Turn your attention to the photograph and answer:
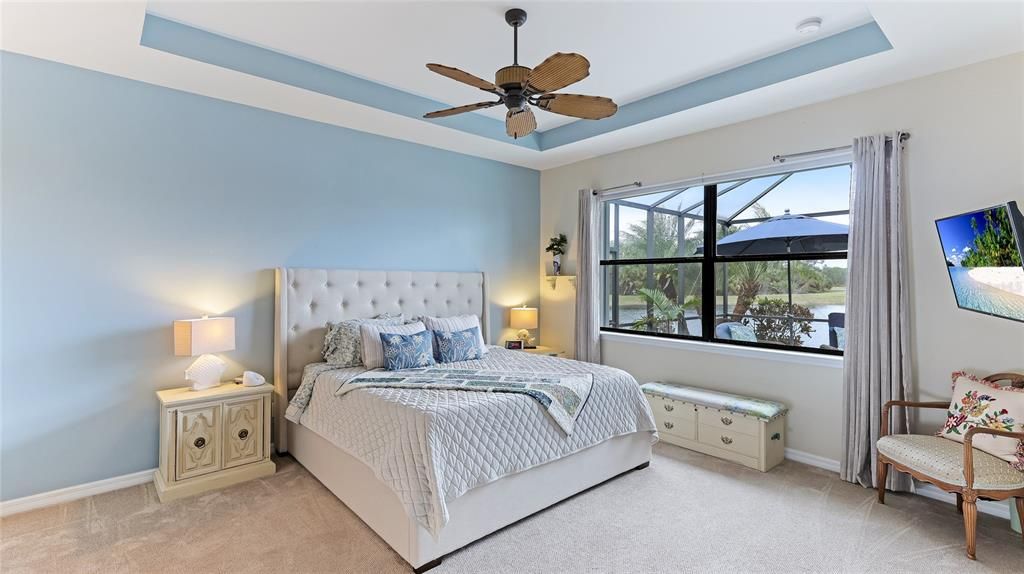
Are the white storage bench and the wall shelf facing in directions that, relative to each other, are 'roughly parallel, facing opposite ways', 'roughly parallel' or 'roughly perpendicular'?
roughly parallel

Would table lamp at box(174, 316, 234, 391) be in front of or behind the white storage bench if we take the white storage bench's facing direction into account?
in front

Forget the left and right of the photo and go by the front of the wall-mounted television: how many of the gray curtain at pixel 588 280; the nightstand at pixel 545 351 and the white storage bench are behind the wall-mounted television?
0

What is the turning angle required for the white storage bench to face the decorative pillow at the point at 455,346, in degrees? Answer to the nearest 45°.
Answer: approximately 45° to its right

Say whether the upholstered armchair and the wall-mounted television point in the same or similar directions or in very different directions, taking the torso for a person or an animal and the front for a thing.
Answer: same or similar directions

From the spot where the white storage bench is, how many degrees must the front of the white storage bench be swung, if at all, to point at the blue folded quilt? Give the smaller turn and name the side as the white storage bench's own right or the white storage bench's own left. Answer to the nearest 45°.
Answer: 0° — it already faces it

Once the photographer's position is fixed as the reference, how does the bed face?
facing the viewer and to the right of the viewer

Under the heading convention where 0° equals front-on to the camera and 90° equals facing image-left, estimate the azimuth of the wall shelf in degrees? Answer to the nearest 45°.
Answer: approximately 45°

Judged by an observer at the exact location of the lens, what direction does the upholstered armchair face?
facing the viewer and to the left of the viewer

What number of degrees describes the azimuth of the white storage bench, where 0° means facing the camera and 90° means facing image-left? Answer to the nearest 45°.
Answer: approximately 45°

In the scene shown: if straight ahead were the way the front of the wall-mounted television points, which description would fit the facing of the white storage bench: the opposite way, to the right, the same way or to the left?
the same way

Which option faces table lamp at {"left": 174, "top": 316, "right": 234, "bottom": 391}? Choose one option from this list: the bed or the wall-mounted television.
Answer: the wall-mounted television

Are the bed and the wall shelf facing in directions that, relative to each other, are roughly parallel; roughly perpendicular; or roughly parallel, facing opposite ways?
roughly perpendicular

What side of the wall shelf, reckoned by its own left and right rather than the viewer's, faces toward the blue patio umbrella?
left

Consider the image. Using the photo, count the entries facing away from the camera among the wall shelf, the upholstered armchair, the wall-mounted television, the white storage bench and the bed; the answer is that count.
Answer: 0

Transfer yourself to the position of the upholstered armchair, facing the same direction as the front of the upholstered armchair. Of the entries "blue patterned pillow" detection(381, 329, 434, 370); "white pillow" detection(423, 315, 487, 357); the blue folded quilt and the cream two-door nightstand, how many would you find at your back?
0

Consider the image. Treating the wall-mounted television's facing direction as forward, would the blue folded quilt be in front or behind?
in front

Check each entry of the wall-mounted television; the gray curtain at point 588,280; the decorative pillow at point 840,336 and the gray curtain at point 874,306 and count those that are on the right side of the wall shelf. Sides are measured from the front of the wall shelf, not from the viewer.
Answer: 0

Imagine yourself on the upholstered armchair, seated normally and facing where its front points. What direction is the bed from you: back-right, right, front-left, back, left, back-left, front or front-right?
front

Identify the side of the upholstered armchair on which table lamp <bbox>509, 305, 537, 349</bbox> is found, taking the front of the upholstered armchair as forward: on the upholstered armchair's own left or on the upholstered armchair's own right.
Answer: on the upholstered armchair's own right

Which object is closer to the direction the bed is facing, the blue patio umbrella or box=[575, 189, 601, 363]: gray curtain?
the blue patio umbrella

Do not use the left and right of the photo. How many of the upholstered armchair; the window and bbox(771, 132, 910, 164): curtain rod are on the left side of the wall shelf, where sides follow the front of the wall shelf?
3
